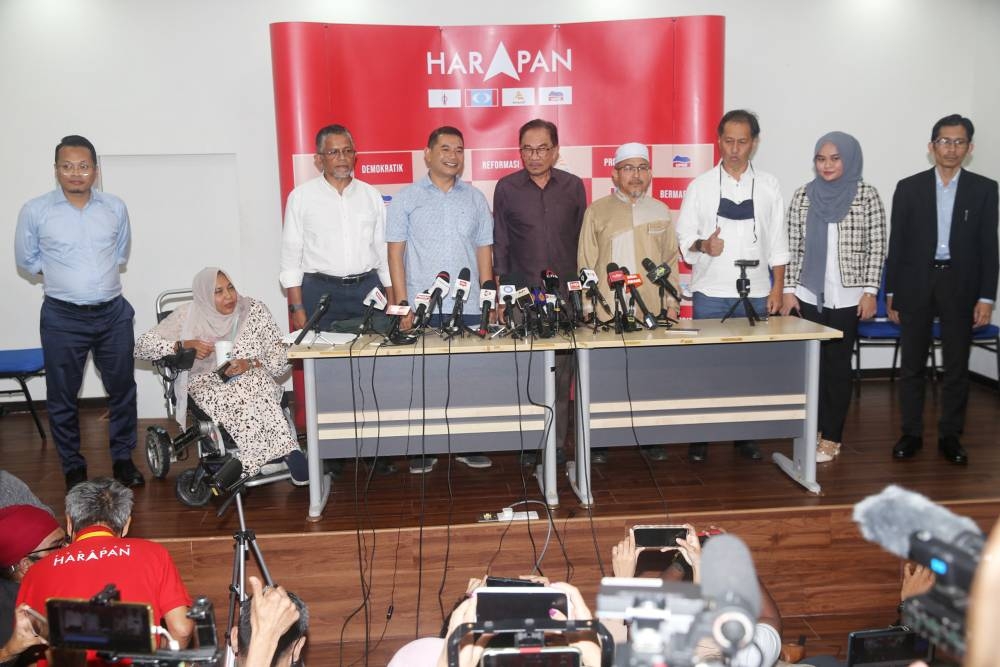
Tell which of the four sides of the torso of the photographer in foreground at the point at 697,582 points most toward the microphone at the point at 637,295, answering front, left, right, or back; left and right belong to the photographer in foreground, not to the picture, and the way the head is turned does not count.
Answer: front

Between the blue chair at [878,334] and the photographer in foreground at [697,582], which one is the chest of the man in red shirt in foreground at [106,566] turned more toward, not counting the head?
the blue chair

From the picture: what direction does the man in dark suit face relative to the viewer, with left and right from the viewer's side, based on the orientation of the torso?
facing the viewer

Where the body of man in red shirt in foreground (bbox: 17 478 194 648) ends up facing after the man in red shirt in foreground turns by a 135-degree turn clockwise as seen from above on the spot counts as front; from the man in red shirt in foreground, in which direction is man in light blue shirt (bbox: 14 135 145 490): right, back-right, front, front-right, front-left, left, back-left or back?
back-left

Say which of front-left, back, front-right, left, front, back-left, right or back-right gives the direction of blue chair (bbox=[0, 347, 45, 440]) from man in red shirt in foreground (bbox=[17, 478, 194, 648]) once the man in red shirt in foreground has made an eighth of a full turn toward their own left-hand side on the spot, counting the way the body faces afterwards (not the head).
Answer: front-right

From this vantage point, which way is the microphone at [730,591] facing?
away from the camera

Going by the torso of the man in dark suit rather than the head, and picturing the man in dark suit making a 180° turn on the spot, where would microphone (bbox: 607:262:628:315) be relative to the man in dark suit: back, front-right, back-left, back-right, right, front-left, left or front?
back-left

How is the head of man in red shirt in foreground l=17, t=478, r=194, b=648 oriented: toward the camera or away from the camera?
away from the camera

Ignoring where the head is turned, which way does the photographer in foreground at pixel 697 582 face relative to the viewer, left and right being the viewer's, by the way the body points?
facing away from the viewer

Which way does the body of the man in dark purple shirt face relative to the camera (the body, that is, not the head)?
toward the camera

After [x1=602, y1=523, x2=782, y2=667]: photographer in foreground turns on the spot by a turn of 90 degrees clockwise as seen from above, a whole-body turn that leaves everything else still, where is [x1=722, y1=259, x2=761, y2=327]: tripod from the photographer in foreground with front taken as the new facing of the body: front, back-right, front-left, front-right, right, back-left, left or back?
left

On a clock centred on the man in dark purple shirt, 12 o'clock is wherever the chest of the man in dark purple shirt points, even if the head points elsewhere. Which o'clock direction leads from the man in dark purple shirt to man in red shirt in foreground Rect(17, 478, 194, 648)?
The man in red shirt in foreground is roughly at 1 o'clock from the man in dark purple shirt.

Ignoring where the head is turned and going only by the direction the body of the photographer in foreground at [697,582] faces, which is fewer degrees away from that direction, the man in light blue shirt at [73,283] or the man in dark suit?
the man in dark suit

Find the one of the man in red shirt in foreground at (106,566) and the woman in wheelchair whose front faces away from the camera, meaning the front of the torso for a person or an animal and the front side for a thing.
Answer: the man in red shirt in foreground

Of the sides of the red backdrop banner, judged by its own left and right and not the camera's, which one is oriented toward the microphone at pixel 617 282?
front
